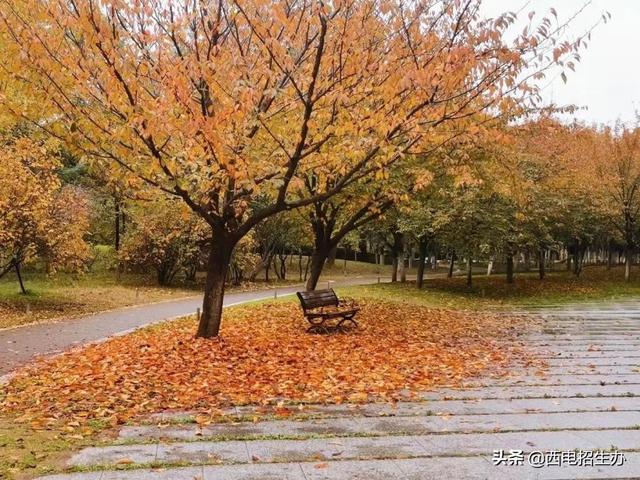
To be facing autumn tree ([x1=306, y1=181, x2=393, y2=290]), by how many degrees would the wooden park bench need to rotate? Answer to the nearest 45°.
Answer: approximately 135° to its left

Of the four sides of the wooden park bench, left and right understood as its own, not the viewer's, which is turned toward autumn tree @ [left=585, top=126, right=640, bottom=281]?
left

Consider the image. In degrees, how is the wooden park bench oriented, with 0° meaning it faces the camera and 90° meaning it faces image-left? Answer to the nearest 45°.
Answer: approximately 315°
